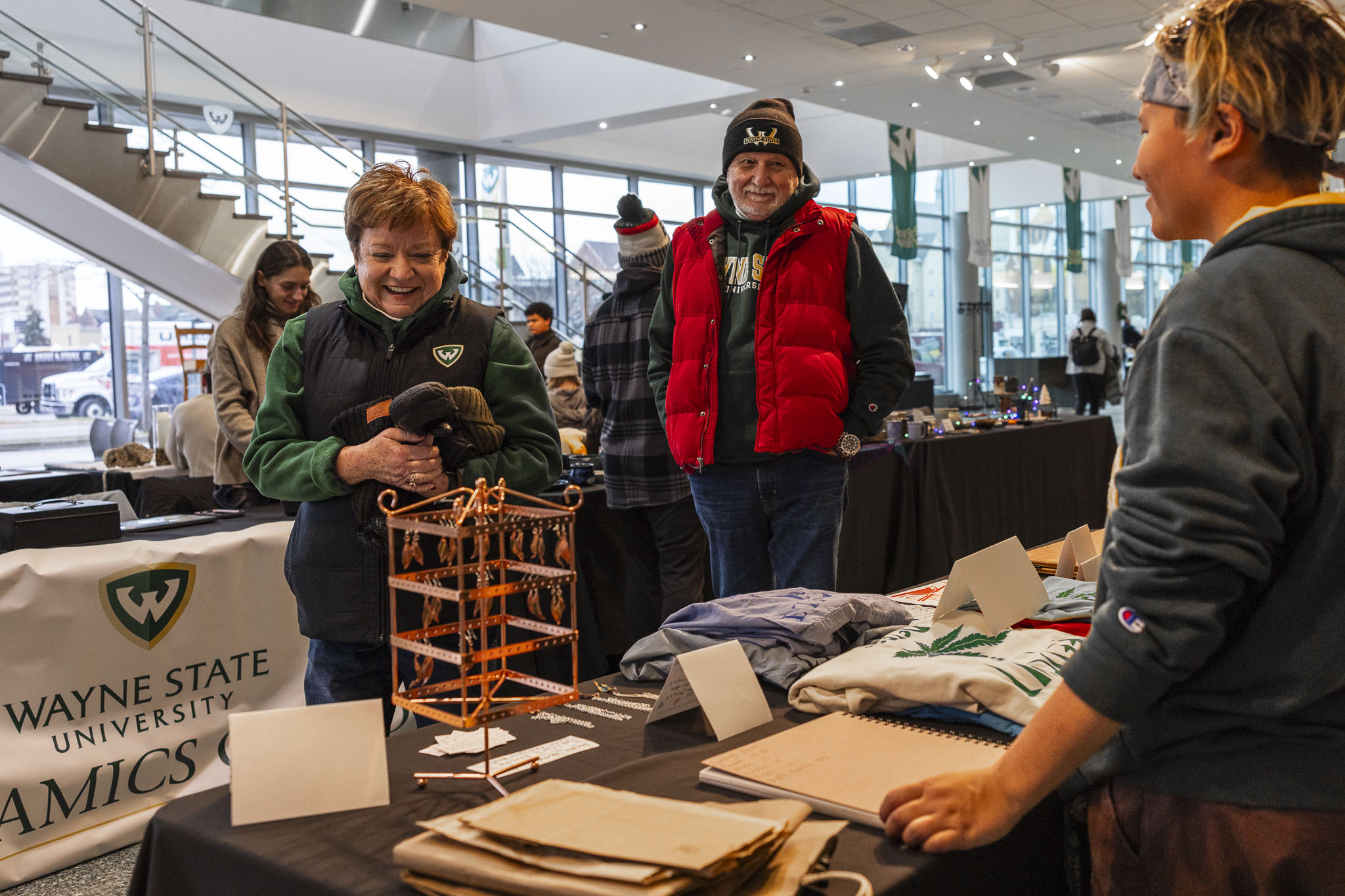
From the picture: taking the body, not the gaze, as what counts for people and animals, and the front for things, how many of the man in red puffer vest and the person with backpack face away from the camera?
1

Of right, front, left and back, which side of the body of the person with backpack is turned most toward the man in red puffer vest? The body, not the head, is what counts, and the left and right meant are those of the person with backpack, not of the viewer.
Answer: back

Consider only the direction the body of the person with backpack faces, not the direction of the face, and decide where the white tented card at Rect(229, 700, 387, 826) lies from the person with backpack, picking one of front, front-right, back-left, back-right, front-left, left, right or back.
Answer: back

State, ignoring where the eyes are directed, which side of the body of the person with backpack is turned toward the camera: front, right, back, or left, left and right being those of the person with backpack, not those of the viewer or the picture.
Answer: back

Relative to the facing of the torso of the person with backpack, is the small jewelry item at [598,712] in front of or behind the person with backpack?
behind

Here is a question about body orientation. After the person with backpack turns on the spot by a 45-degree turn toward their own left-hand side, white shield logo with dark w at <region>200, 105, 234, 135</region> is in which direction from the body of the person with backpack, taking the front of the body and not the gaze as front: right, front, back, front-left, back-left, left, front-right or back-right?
left

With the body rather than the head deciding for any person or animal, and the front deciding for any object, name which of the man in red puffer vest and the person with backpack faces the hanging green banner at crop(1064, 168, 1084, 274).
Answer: the person with backpack

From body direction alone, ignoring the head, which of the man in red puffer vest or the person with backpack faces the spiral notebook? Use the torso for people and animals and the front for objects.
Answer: the man in red puffer vest

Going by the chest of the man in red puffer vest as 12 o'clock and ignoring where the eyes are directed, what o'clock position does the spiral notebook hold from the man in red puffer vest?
The spiral notebook is roughly at 12 o'clock from the man in red puffer vest.

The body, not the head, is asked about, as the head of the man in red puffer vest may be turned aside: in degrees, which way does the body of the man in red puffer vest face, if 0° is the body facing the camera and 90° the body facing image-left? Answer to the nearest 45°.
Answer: approximately 0°

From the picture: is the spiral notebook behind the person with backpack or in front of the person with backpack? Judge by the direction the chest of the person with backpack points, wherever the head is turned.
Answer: behind

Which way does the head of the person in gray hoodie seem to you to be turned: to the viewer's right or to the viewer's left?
to the viewer's left

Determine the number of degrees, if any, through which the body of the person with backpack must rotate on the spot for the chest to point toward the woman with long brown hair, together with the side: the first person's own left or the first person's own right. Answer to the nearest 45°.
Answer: approximately 180°

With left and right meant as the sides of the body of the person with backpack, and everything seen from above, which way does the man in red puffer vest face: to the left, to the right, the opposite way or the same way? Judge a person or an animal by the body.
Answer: the opposite way
